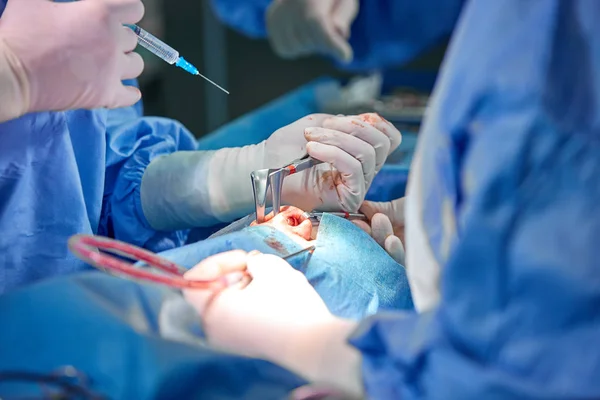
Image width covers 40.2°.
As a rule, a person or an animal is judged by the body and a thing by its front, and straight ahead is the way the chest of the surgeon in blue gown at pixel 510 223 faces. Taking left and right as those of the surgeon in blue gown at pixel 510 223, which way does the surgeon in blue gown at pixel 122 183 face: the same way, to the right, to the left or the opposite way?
the opposite way

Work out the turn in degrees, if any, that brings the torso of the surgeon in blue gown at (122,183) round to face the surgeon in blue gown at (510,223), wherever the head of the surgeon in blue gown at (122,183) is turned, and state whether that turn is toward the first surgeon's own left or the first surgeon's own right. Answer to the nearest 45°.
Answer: approximately 45° to the first surgeon's own right

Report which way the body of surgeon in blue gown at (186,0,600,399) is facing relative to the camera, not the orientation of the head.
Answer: to the viewer's left

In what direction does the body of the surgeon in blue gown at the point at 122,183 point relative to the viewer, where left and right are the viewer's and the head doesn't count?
facing to the right of the viewer

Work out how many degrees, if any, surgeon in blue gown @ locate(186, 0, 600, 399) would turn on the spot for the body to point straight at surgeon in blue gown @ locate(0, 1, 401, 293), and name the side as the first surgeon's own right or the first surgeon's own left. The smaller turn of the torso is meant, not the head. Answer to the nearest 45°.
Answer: approximately 45° to the first surgeon's own right

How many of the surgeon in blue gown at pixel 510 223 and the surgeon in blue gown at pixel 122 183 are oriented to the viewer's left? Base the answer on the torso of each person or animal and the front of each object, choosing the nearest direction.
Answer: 1

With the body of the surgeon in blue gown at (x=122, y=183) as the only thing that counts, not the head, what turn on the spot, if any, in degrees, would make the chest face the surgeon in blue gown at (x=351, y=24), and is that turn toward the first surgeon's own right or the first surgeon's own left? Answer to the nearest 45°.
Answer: approximately 45° to the first surgeon's own left
